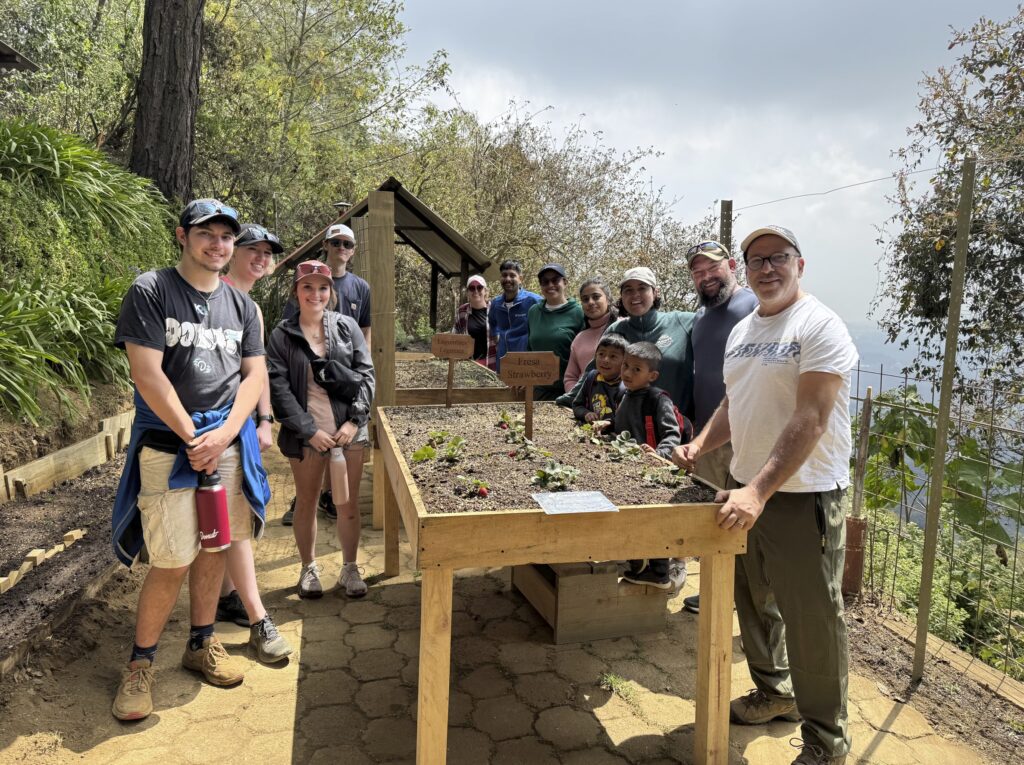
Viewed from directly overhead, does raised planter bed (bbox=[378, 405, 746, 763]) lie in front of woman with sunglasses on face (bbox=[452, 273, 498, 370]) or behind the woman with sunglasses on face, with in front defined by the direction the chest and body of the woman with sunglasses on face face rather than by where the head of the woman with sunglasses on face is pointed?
in front

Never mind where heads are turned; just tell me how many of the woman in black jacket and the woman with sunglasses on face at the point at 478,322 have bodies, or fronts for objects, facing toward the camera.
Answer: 2

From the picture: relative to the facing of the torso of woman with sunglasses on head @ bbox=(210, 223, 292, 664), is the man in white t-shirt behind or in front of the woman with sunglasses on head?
in front

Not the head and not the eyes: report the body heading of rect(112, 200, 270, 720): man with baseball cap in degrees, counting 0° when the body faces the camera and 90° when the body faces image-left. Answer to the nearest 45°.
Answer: approximately 315°

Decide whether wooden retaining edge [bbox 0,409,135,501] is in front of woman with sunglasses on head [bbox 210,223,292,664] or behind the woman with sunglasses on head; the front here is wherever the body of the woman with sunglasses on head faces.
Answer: behind

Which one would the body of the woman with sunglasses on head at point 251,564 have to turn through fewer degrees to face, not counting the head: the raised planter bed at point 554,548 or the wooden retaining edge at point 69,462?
the raised planter bed

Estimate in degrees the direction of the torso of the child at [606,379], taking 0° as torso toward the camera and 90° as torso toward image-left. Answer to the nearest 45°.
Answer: approximately 45°

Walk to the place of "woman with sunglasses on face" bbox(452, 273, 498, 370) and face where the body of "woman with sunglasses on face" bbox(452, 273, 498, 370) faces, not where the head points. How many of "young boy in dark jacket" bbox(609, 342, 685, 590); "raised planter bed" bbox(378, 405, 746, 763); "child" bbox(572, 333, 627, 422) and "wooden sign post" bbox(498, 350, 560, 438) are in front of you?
4

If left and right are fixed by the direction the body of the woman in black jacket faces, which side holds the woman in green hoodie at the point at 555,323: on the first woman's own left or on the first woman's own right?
on the first woman's own left

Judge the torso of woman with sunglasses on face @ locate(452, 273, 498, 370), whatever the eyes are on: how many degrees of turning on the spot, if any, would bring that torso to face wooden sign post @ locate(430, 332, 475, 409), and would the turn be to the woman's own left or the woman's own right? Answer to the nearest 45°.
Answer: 0° — they already face it

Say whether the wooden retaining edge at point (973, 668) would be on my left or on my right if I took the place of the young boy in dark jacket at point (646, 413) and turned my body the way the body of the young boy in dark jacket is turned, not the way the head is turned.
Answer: on my left

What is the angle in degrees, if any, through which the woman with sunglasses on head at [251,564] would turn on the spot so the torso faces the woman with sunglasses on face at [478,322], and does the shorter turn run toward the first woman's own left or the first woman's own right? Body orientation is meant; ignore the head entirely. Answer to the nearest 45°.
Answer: approximately 90° to the first woman's own left
